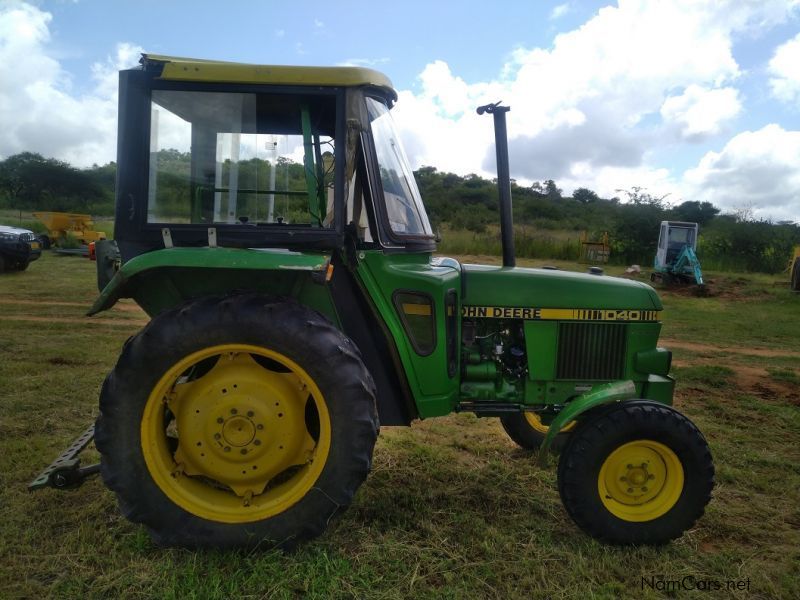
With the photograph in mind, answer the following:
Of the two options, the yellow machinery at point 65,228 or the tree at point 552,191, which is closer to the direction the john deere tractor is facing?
the tree

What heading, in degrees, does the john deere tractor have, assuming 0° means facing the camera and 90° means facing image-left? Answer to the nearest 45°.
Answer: approximately 270°

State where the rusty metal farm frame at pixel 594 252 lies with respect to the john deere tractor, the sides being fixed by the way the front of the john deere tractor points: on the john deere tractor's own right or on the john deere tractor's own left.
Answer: on the john deere tractor's own left

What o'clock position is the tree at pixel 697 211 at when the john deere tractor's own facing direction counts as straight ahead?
The tree is roughly at 10 o'clock from the john deere tractor.

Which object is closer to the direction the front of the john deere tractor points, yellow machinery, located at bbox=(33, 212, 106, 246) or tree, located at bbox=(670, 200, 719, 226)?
the tree

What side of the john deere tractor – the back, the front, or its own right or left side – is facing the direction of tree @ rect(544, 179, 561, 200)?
left

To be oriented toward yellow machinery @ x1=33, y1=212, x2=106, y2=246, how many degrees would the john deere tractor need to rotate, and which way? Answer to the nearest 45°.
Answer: approximately 135° to its left
